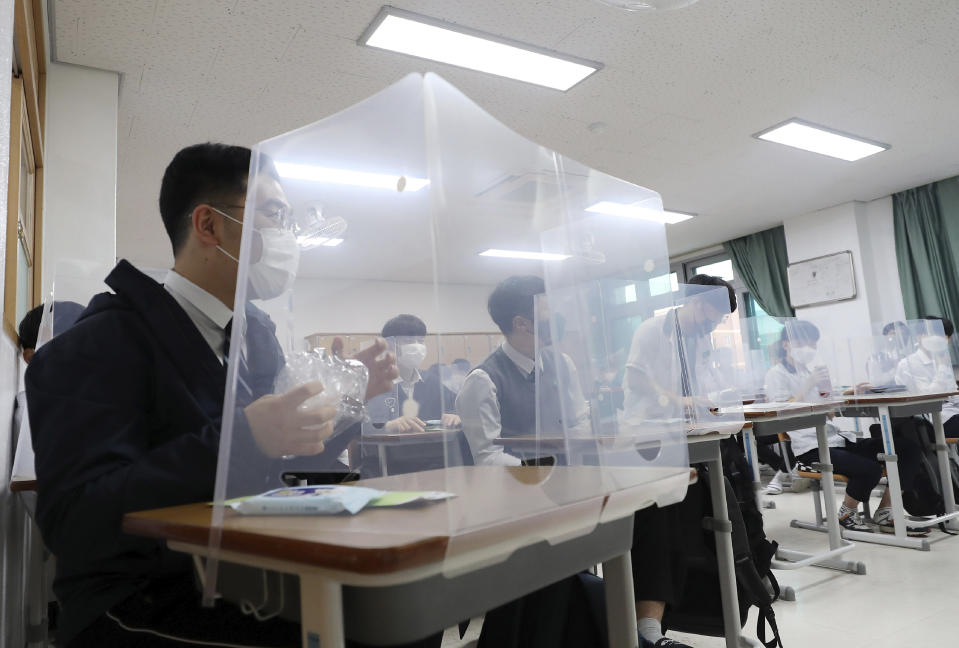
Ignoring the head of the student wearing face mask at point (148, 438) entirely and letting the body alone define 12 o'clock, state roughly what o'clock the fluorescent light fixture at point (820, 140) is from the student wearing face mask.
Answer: The fluorescent light fixture is roughly at 11 o'clock from the student wearing face mask.

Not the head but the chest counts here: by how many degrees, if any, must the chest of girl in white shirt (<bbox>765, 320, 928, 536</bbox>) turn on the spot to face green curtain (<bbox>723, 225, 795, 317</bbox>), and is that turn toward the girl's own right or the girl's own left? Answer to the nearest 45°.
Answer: approximately 135° to the girl's own left

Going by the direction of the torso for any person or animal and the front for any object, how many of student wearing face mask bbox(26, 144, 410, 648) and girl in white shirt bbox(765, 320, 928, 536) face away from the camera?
0

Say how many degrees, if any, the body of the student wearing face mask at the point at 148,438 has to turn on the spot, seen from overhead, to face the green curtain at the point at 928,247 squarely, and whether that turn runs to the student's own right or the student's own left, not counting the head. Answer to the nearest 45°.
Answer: approximately 45° to the student's own left

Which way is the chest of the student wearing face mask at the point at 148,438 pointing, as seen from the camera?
to the viewer's right

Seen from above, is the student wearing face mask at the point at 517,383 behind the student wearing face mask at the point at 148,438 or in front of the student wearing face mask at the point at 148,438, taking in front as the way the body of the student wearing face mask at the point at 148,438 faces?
in front

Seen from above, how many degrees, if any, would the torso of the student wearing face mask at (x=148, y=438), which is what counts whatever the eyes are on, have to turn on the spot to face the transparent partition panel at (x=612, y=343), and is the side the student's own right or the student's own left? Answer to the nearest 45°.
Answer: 0° — they already face it

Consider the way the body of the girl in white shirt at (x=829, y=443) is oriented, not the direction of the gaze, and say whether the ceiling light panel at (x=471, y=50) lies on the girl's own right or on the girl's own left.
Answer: on the girl's own right

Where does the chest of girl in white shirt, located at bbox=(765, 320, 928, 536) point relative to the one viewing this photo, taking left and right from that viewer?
facing the viewer and to the right of the viewer

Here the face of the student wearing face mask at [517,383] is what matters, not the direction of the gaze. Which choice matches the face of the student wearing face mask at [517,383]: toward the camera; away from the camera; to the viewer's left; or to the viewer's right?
to the viewer's right

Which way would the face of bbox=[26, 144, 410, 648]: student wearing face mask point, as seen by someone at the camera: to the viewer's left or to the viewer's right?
to the viewer's right
